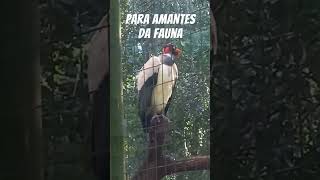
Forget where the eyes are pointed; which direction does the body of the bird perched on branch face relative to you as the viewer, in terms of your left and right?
facing the viewer and to the right of the viewer
